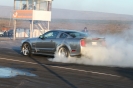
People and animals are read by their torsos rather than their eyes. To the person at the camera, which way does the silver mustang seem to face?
facing away from the viewer and to the left of the viewer

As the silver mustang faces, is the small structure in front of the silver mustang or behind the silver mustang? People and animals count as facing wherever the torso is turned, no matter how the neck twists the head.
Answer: in front
